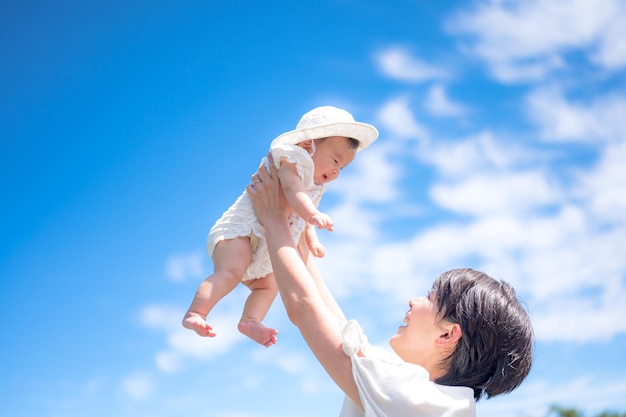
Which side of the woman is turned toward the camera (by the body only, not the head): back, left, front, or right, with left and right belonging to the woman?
left

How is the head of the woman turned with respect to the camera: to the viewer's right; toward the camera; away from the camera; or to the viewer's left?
to the viewer's left
